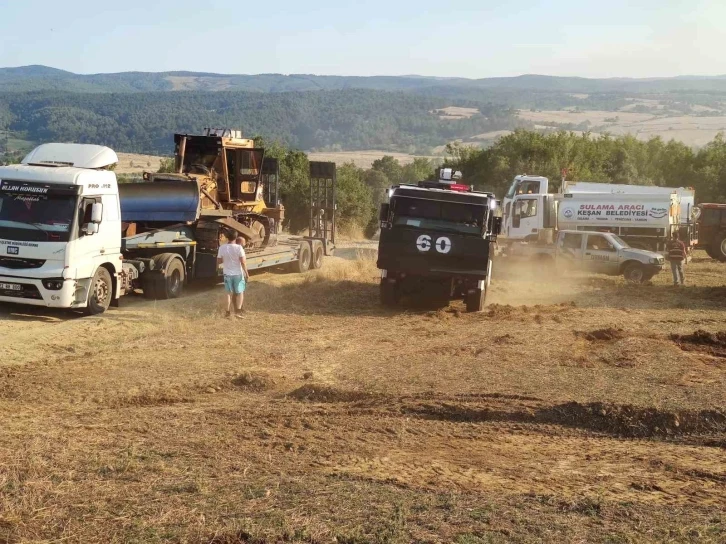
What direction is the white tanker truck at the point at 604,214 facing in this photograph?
to the viewer's left

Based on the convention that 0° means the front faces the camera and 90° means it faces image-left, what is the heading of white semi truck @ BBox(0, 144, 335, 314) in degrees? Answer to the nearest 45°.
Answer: approximately 45°

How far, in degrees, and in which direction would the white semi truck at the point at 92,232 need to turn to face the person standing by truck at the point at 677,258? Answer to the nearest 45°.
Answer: approximately 135° to its left

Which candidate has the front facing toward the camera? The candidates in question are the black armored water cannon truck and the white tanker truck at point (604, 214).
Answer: the black armored water cannon truck

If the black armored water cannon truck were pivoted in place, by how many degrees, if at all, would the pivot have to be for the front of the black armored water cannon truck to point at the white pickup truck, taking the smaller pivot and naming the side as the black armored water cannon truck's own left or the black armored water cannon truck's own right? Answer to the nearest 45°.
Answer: approximately 135° to the black armored water cannon truck's own left

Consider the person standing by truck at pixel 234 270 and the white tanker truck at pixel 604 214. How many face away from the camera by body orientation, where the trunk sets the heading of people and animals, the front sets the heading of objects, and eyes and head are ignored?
1

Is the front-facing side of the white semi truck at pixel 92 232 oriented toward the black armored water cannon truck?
no

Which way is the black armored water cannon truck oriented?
toward the camera

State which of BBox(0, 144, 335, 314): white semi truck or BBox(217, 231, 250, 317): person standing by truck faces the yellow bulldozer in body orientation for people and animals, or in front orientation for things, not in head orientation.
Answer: the person standing by truck

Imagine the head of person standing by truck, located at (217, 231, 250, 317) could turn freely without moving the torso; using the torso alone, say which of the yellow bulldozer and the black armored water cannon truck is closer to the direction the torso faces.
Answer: the yellow bulldozer

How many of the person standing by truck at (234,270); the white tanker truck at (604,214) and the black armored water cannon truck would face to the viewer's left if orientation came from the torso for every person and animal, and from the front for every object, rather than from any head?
1

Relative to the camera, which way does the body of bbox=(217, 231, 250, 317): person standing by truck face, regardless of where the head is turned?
away from the camera

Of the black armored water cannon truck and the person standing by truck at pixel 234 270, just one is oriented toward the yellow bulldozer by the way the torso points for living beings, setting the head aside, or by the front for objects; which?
the person standing by truck
